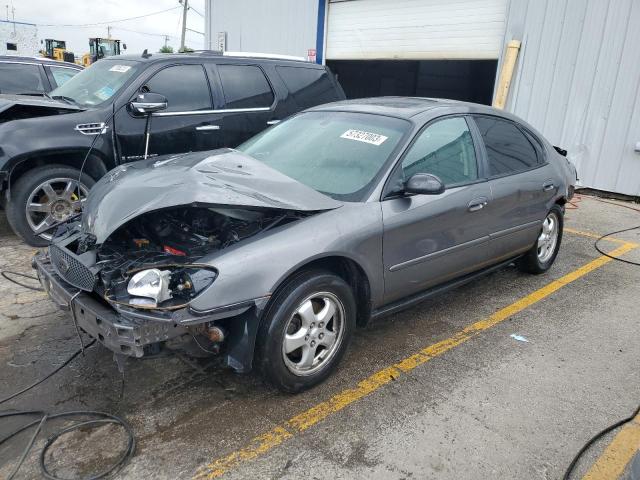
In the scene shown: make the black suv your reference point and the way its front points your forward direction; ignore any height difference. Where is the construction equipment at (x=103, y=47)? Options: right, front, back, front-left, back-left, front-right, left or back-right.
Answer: back-right

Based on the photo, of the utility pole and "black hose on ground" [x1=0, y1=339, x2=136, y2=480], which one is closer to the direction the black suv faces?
the black hose on ground

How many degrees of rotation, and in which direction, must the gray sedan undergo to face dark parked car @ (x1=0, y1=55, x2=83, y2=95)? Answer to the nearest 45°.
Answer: approximately 90° to its right

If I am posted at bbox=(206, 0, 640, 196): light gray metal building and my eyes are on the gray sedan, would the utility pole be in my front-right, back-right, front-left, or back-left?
back-right

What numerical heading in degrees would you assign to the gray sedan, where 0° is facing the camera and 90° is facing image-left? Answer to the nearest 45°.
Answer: approximately 45°

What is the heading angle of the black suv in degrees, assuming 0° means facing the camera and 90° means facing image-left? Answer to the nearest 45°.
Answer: approximately 45°
